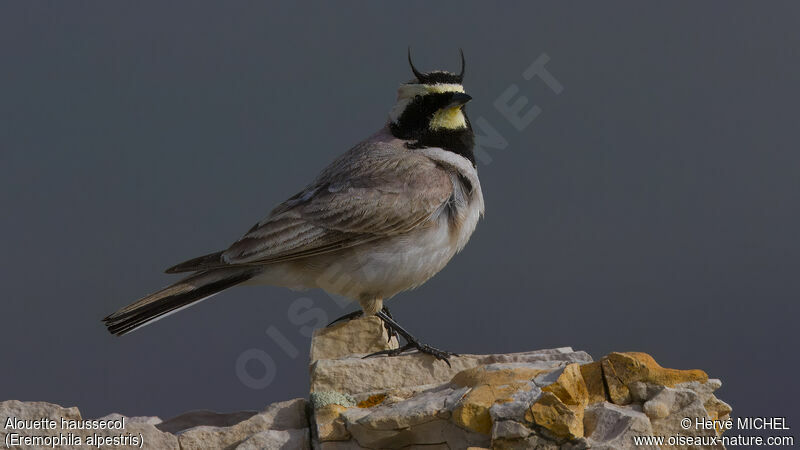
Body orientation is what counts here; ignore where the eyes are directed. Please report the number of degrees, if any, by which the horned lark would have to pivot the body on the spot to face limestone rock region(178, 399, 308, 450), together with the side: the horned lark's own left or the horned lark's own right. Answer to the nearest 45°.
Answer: approximately 180°

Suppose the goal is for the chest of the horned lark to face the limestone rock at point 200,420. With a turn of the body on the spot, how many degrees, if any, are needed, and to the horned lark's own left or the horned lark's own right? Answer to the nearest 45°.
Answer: approximately 180°

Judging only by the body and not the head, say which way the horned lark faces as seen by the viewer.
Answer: to the viewer's right
